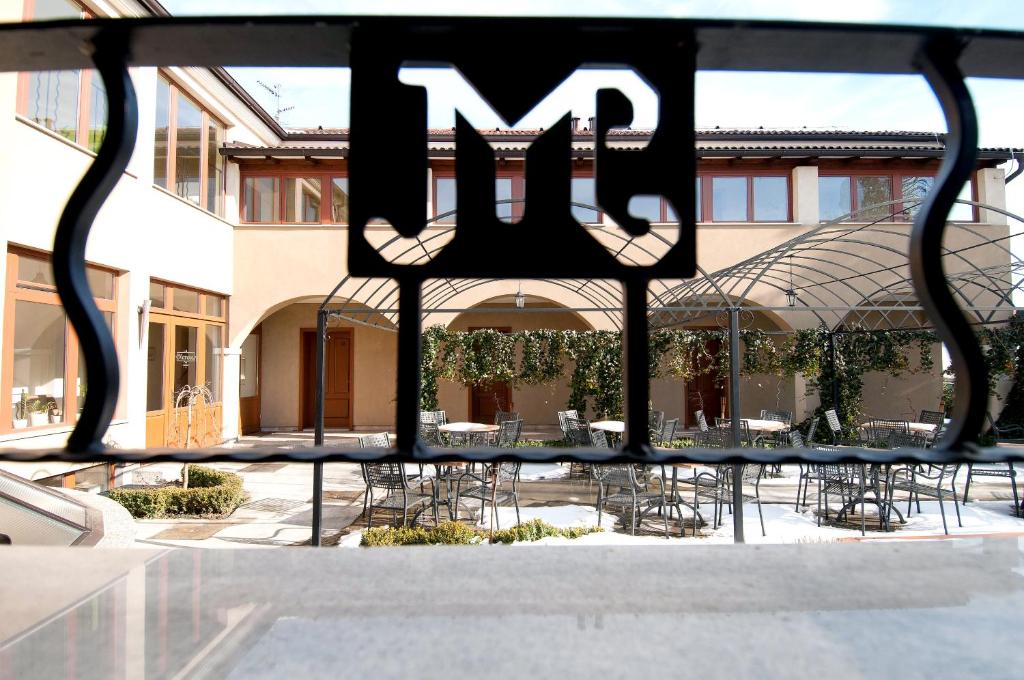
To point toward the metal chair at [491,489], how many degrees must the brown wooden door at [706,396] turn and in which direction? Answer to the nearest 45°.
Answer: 0° — it already faces it

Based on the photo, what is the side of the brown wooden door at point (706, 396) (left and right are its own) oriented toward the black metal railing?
front

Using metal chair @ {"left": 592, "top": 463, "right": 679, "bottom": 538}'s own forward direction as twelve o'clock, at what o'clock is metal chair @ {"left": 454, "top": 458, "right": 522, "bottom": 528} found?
metal chair @ {"left": 454, "top": 458, "right": 522, "bottom": 528} is roughly at 8 o'clock from metal chair @ {"left": 592, "top": 463, "right": 679, "bottom": 538}.

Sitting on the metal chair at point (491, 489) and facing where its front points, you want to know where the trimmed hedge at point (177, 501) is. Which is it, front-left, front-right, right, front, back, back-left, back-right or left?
front-left

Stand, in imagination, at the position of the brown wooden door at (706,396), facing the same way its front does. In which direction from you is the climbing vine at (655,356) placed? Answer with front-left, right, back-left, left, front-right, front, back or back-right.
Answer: front

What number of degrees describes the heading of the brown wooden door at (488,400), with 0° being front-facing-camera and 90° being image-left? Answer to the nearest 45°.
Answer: approximately 0°

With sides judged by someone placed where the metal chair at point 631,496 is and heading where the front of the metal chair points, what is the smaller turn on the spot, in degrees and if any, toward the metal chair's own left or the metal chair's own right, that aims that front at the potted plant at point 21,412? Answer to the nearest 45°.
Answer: approximately 135° to the metal chair's own left

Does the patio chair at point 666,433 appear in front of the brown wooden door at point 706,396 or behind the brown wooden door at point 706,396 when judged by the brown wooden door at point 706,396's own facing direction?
in front

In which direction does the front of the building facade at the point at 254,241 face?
toward the camera

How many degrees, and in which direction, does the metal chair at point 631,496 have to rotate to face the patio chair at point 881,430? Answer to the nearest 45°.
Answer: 0° — it already faces it

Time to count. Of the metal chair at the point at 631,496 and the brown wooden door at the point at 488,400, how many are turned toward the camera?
1

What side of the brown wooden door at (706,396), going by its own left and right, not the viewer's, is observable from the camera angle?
front
